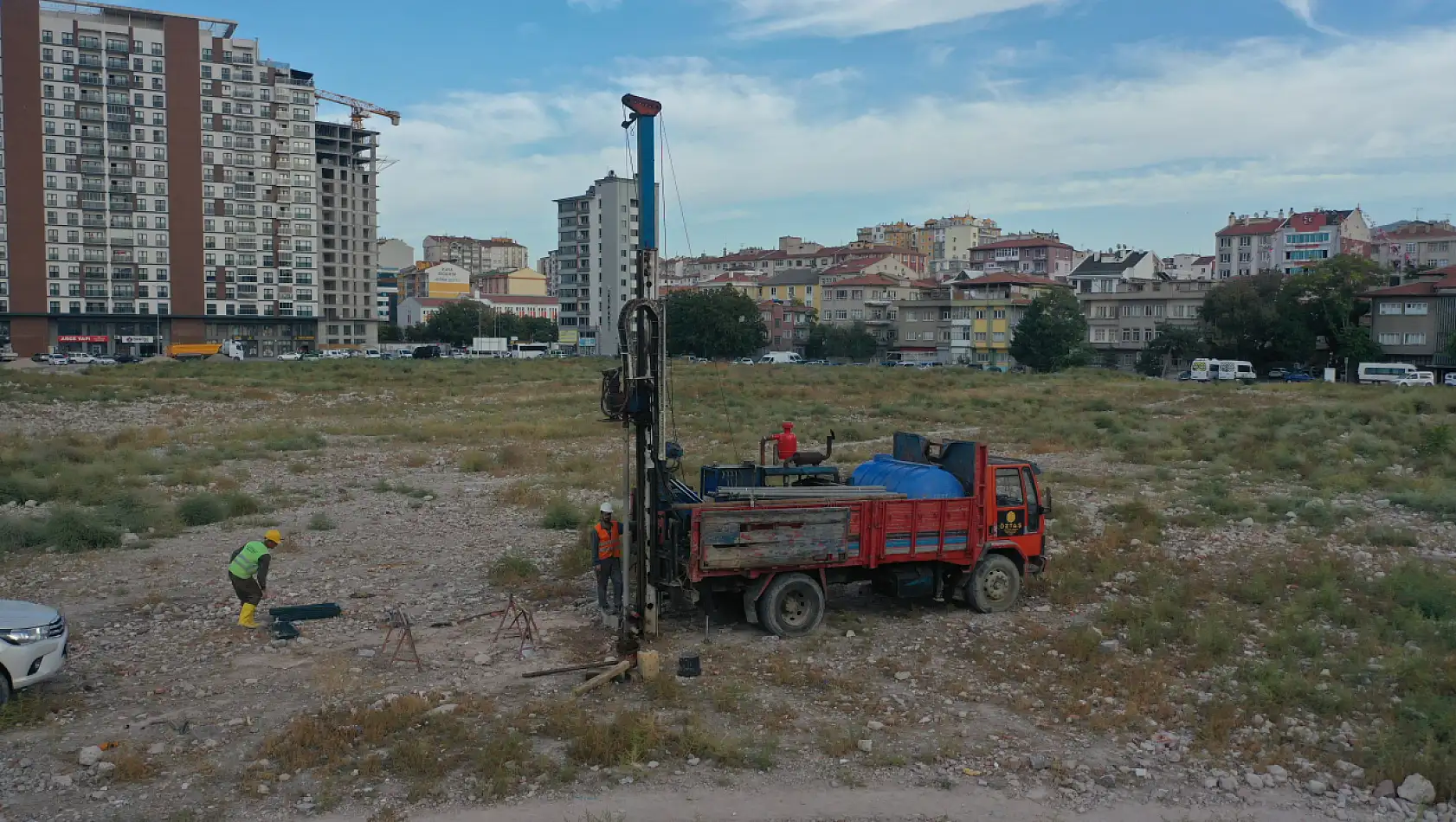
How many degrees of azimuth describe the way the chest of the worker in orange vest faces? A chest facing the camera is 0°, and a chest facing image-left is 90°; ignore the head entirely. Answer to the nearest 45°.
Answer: approximately 0°

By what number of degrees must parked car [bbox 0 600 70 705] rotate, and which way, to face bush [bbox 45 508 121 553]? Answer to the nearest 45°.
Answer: approximately 135° to its left

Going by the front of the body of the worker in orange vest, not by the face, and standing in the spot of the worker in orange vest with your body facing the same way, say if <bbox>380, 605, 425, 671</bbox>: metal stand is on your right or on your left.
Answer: on your right

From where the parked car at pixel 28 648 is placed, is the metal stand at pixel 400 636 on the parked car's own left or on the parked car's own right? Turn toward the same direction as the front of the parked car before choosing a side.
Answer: on the parked car's own left

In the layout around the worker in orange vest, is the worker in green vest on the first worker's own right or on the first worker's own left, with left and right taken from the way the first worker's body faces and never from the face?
on the first worker's own right

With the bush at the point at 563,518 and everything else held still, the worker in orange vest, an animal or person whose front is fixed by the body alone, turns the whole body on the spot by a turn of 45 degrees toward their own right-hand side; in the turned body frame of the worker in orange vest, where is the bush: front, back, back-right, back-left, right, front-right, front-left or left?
back-right

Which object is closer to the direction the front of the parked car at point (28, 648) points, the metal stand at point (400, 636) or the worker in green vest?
the metal stand

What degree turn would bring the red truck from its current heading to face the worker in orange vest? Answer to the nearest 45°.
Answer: approximately 135° to its left

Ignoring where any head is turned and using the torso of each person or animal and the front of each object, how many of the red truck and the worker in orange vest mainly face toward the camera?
1

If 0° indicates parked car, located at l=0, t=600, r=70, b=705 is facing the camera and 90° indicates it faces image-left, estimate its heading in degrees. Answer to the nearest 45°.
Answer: approximately 315°

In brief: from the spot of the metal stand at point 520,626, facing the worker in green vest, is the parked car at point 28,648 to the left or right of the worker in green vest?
left

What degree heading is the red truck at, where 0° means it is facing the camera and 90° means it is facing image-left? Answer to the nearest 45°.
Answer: approximately 225°

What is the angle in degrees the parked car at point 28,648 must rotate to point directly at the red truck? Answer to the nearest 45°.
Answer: approximately 45° to its left
